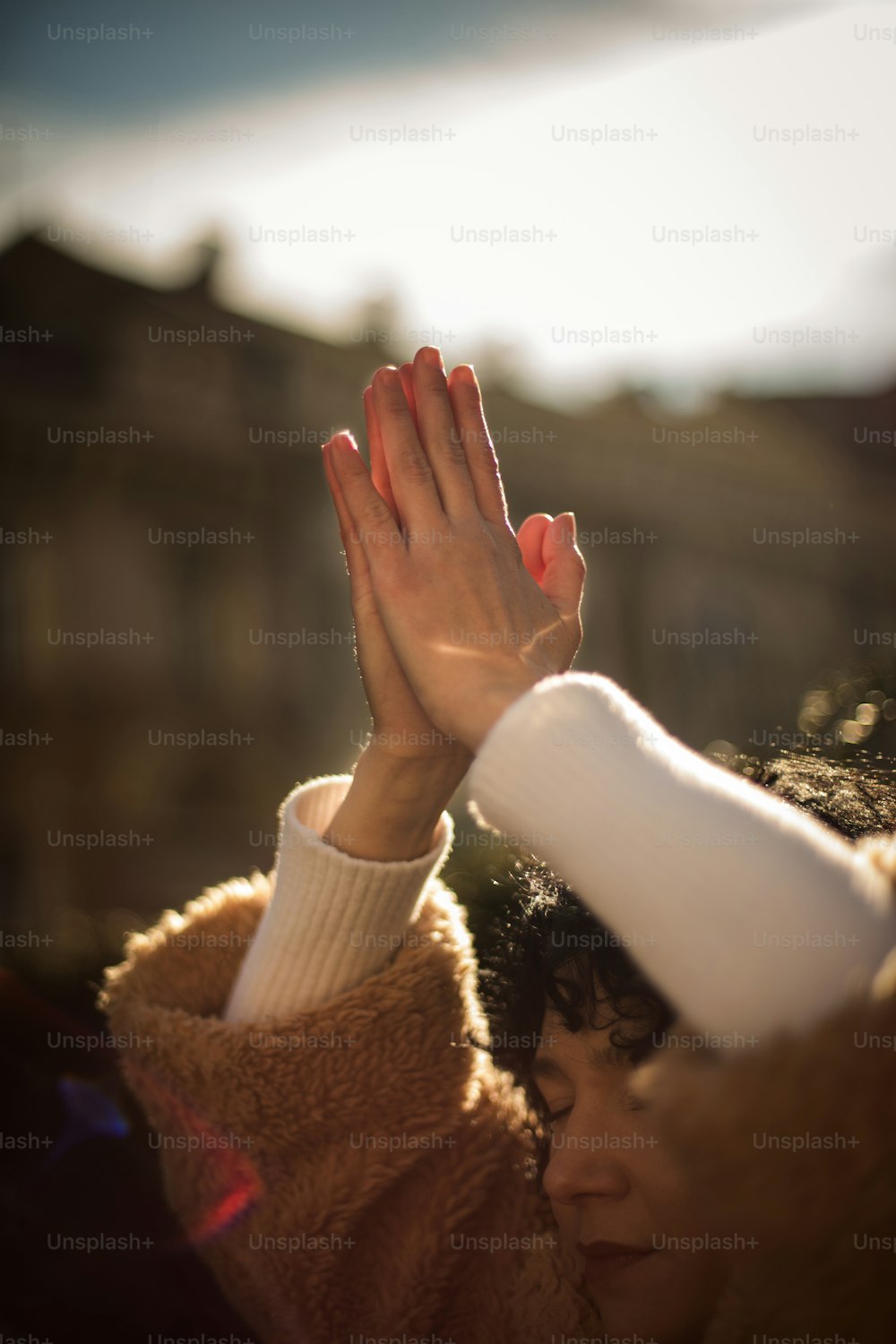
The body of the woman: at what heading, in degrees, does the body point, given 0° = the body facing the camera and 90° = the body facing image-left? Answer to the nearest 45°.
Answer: approximately 45°
